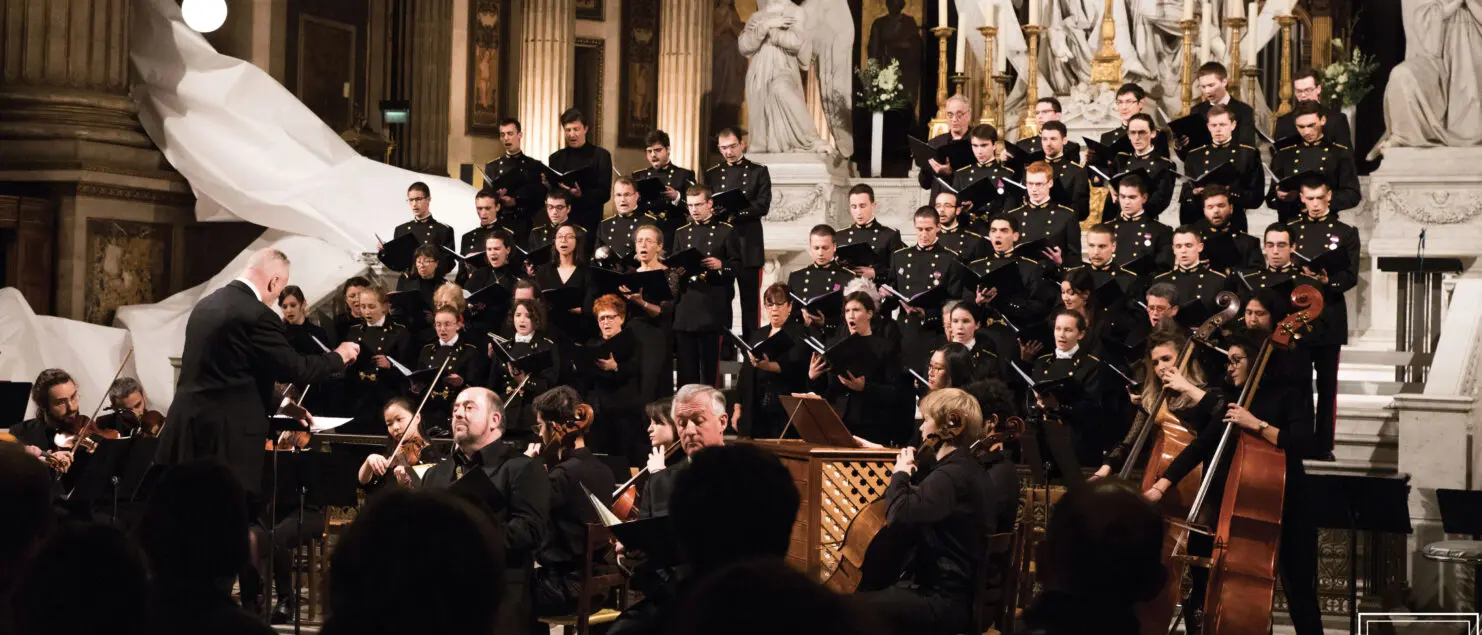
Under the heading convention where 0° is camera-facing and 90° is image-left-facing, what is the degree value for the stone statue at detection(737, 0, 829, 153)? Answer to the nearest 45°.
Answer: approximately 45°

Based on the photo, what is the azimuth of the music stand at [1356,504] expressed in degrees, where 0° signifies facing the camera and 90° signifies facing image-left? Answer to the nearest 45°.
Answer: approximately 180°

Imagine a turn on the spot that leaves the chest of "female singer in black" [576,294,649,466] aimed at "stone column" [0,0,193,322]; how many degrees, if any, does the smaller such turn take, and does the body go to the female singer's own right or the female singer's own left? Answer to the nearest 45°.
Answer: approximately 90° to the female singer's own right

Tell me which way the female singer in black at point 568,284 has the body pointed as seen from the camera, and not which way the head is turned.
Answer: toward the camera

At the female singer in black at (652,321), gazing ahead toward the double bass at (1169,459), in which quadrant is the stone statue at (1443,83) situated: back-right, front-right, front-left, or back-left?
front-left

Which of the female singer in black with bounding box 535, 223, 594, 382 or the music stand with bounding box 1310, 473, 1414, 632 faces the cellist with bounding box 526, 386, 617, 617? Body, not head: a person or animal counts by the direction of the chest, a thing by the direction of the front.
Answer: the female singer in black

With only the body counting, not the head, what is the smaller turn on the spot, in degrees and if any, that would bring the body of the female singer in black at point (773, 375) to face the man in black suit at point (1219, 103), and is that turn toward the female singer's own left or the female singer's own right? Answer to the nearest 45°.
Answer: approximately 135° to the female singer's own left

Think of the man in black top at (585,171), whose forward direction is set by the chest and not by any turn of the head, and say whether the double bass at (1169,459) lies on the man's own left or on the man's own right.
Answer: on the man's own left

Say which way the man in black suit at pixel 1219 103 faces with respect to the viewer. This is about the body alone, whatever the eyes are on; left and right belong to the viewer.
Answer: facing the viewer and to the left of the viewer

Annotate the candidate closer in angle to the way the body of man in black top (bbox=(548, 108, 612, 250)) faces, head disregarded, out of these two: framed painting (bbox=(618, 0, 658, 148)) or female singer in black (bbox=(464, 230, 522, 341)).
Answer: the female singer in black

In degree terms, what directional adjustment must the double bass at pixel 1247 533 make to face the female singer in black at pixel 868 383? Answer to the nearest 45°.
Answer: approximately 45° to its right

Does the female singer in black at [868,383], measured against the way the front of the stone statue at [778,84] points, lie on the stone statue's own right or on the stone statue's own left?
on the stone statue's own left

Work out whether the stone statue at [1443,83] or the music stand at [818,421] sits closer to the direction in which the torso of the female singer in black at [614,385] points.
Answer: the music stand
